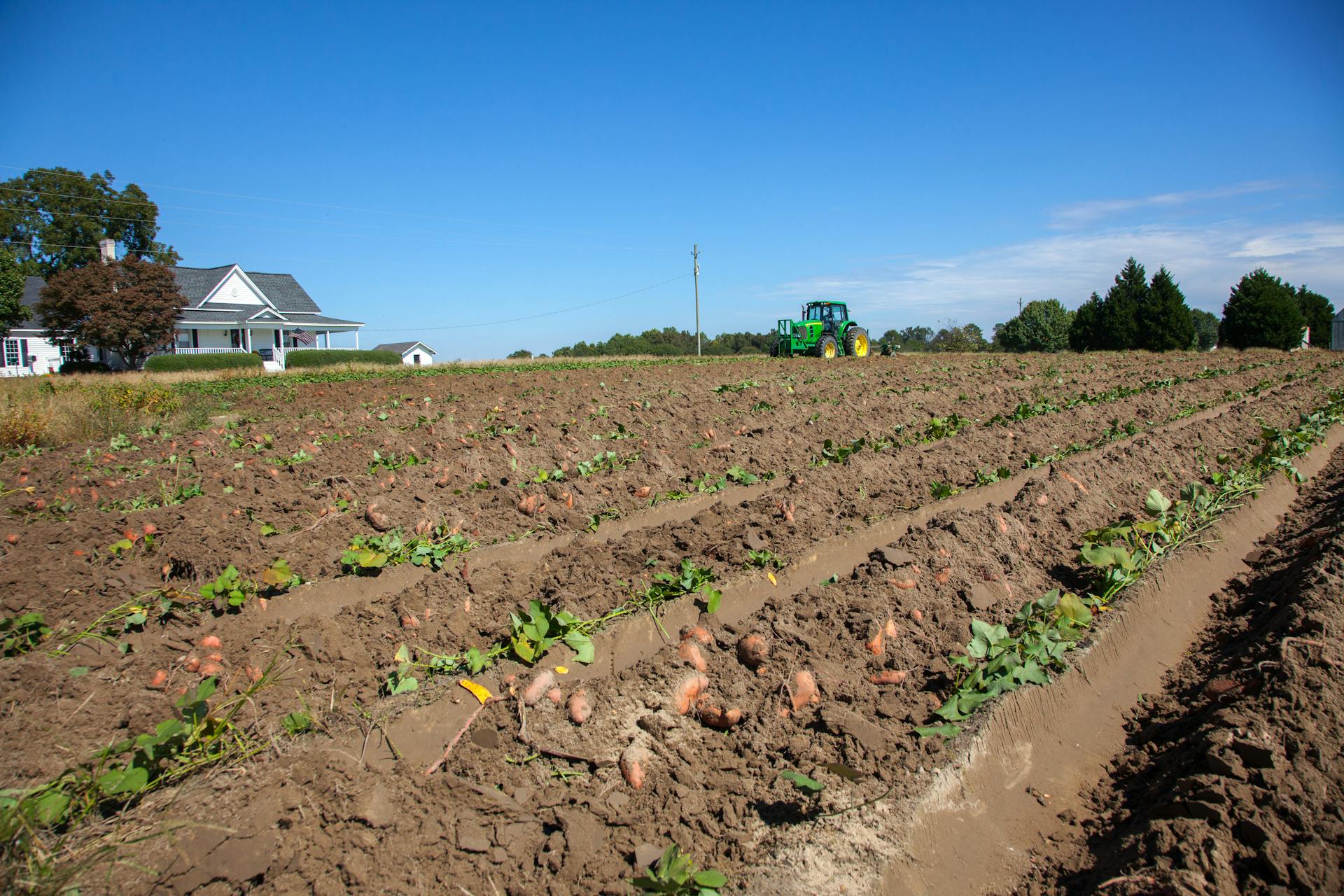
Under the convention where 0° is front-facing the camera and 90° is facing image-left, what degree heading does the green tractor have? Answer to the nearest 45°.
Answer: approximately 45°

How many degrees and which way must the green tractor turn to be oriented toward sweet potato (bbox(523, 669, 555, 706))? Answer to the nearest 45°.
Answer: approximately 45° to its left

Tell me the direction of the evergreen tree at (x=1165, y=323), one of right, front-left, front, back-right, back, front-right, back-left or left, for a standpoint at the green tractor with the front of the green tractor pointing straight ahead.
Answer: back

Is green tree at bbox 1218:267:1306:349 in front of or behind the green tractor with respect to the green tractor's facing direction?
behind

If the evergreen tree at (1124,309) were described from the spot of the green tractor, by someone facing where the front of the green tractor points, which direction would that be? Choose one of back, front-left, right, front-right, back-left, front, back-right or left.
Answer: back

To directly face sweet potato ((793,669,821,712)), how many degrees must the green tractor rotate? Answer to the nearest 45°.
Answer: approximately 45° to its left

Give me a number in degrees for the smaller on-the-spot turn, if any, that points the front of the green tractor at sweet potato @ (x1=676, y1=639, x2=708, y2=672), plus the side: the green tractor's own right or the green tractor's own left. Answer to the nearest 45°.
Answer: approximately 45° to the green tractor's own left

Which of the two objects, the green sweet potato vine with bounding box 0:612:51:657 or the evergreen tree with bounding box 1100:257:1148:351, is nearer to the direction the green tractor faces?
the green sweet potato vine

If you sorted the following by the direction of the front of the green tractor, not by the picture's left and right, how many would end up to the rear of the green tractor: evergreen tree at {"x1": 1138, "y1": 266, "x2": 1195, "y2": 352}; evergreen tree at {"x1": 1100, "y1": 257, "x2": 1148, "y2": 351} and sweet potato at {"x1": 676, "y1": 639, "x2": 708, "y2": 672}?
2

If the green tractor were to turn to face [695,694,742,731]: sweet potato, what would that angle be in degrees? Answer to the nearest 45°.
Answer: approximately 45° to its left

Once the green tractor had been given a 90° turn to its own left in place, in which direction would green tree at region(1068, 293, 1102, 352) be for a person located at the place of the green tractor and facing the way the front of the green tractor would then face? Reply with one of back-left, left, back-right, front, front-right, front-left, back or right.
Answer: left

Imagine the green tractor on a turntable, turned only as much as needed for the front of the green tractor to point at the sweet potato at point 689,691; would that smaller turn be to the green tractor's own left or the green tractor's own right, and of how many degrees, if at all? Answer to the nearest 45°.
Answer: approximately 45° to the green tractor's own left

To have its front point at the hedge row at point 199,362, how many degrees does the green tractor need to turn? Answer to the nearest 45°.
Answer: approximately 45° to its right

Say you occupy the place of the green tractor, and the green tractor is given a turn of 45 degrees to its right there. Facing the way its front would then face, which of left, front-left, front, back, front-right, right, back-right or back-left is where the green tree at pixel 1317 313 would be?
back-right
